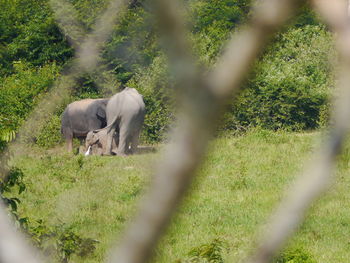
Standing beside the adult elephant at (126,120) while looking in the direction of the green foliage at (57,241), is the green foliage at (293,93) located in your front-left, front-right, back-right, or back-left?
back-left

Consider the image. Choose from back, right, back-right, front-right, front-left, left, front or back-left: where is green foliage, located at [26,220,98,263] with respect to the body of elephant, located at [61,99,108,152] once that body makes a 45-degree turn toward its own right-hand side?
front-right

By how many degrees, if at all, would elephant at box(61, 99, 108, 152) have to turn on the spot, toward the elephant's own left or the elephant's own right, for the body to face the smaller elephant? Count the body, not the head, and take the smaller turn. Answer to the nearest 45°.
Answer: approximately 45° to the elephant's own right

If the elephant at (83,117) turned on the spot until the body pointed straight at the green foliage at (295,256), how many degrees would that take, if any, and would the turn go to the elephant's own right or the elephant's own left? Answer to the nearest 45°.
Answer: approximately 90° to the elephant's own right

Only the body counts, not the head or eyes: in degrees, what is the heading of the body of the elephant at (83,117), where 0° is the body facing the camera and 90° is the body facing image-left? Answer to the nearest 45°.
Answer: approximately 270°

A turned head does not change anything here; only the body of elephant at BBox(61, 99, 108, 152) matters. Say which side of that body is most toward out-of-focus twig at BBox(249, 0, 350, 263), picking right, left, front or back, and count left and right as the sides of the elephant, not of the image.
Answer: right

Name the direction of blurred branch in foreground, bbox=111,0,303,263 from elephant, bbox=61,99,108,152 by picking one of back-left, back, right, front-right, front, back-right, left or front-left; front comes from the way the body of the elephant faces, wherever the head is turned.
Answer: right

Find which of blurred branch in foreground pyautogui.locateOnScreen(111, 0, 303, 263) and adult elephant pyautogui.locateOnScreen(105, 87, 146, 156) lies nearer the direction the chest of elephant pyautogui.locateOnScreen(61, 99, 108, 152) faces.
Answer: the adult elephant
